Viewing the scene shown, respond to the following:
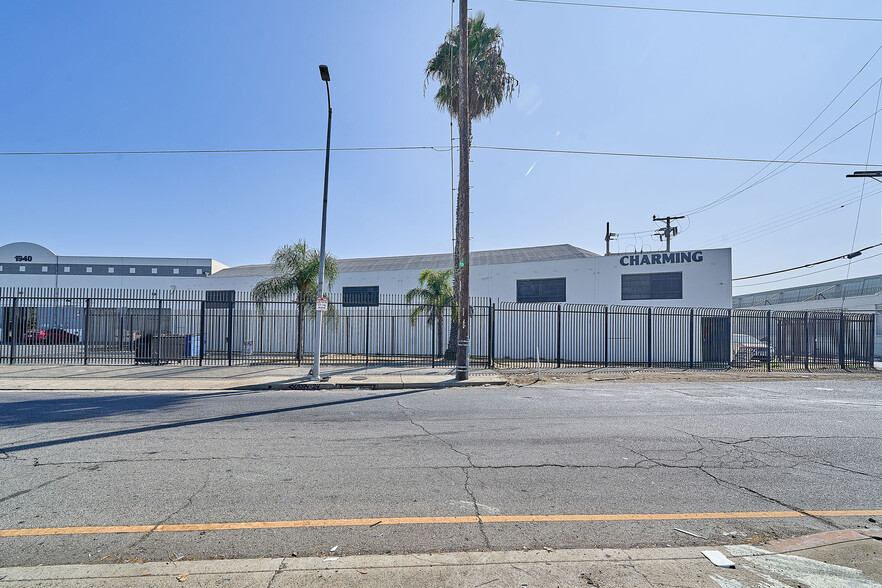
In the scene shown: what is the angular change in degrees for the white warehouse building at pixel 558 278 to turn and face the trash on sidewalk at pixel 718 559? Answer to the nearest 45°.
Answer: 0° — it already faces it

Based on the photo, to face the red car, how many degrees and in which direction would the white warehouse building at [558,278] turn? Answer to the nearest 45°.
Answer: approximately 90° to its right

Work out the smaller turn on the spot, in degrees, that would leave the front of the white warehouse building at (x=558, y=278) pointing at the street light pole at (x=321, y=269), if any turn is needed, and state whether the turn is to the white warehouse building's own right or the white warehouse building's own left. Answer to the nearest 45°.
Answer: approximately 45° to the white warehouse building's own right

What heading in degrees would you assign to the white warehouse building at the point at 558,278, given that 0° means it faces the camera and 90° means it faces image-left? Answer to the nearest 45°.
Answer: approximately 0°

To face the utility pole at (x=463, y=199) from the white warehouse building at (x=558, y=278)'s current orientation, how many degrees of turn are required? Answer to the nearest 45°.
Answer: approximately 45° to its right

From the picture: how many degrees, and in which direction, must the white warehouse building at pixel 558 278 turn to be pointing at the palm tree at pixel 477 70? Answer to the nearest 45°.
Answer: approximately 45° to its right

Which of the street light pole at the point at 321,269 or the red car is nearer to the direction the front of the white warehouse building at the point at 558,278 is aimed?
the street light pole

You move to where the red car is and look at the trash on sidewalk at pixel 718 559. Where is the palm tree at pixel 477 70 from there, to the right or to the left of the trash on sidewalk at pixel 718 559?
left
